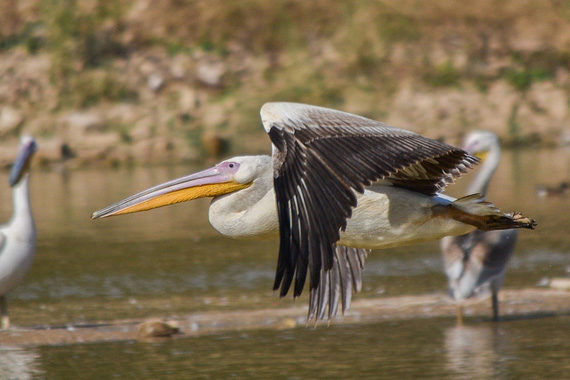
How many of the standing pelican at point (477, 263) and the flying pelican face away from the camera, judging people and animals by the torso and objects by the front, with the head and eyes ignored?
0

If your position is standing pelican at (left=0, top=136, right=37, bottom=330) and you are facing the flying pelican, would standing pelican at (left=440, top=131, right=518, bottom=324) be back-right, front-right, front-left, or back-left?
front-left

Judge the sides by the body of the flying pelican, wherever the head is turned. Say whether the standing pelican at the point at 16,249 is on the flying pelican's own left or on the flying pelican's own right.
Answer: on the flying pelican's own right

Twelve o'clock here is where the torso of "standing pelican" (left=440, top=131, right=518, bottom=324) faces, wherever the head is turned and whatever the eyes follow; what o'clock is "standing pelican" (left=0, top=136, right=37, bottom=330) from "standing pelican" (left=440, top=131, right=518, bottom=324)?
"standing pelican" (left=0, top=136, right=37, bottom=330) is roughly at 1 o'clock from "standing pelican" (left=440, top=131, right=518, bottom=324).

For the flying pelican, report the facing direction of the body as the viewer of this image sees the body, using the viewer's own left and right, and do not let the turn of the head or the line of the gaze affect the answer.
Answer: facing to the left of the viewer

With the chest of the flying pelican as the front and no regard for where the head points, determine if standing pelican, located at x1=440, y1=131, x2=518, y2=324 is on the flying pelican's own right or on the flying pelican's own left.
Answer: on the flying pelican's own right

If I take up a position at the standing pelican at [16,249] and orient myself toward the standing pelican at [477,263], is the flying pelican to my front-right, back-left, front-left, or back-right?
front-right

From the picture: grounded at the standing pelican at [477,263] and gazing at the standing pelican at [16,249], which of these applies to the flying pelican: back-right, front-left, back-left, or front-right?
front-left
